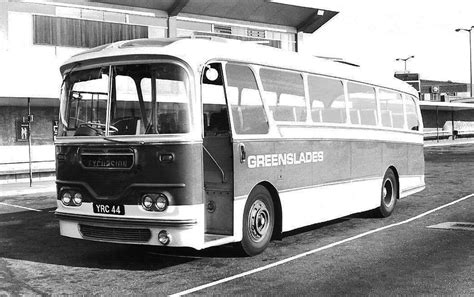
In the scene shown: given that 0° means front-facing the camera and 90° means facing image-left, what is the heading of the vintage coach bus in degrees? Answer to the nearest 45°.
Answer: approximately 45°

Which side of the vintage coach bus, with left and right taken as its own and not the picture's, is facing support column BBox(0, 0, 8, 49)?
right

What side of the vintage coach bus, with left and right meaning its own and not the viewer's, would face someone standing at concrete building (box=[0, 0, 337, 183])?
right

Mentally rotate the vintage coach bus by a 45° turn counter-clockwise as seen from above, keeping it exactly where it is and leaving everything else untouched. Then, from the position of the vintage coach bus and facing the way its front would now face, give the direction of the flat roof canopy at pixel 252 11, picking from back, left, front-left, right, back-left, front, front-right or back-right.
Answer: back
